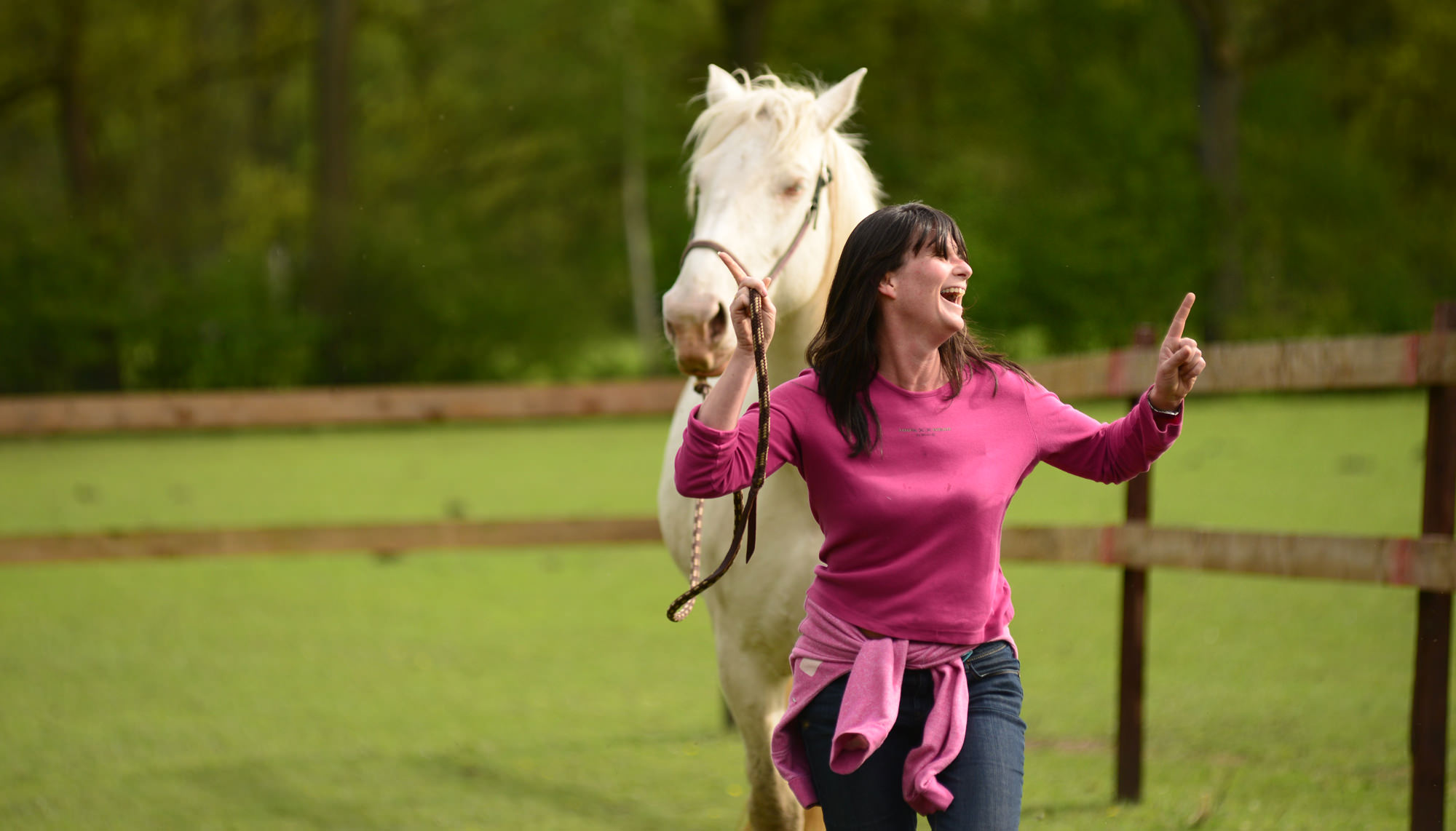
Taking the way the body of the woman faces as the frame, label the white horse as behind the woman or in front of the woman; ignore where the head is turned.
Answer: behind

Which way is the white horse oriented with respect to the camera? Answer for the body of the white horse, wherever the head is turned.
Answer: toward the camera

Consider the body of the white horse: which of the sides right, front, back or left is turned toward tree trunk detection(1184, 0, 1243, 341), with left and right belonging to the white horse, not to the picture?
back

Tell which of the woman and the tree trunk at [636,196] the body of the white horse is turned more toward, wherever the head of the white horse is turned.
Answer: the woman

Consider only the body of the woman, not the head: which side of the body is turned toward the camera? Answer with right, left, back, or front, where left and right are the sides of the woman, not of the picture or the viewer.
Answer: front

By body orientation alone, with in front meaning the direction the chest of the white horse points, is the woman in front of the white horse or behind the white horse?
in front

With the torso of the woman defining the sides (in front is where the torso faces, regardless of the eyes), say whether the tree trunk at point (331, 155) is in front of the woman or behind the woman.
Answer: behind

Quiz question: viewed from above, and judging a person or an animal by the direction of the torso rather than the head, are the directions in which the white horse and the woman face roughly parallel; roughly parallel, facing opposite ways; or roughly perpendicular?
roughly parallel

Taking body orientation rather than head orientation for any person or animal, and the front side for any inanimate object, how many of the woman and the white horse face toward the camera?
2

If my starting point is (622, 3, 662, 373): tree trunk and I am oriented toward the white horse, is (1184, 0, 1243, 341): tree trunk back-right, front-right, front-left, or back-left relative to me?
front-left

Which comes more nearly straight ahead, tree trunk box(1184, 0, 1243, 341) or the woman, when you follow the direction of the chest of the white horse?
the woman
